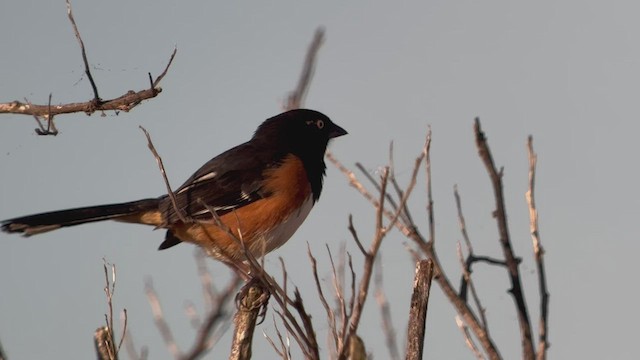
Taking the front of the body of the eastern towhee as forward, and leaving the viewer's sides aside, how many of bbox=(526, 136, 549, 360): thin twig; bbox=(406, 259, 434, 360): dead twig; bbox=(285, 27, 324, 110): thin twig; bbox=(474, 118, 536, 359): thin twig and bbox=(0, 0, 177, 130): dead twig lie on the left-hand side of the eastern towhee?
0

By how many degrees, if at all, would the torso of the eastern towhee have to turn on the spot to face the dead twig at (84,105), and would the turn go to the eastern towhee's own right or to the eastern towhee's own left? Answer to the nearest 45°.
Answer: approximately 135° to the eastern towhee's own right

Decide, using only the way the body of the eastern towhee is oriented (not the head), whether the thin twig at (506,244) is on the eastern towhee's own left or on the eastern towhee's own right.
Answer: on the eastern towhee's own left

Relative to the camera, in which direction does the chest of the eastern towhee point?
to the viewer's right
